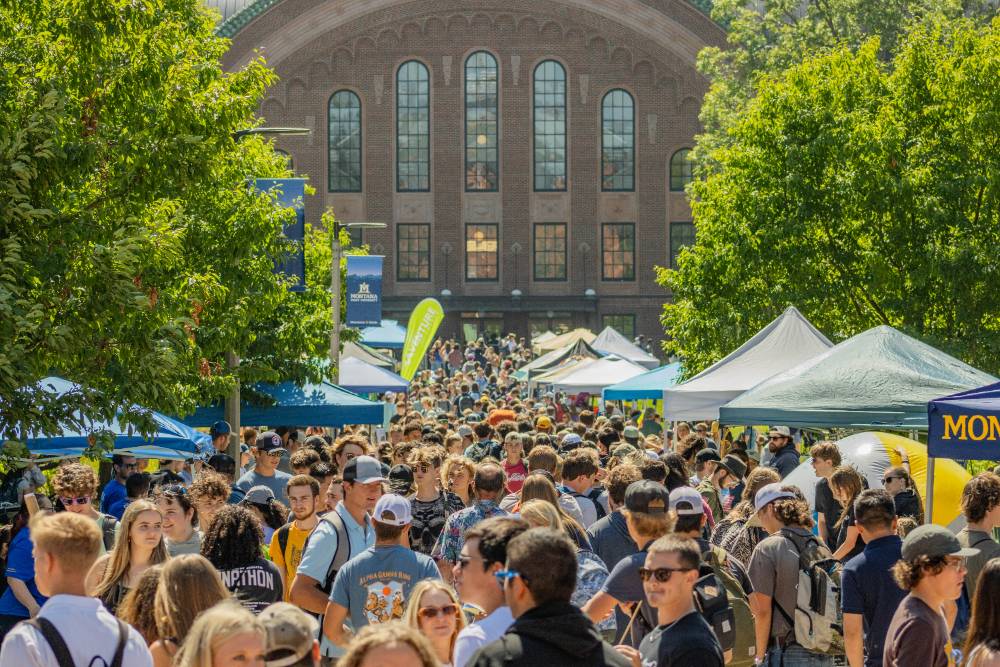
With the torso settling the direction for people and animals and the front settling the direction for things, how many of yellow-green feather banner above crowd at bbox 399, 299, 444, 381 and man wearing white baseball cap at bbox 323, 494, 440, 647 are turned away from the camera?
1

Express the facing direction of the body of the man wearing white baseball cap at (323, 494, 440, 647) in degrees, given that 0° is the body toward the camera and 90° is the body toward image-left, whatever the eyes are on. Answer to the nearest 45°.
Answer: approximately 180°

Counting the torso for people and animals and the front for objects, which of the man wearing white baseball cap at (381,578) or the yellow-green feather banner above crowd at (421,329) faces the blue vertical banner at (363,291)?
the man wearing white baseball cap

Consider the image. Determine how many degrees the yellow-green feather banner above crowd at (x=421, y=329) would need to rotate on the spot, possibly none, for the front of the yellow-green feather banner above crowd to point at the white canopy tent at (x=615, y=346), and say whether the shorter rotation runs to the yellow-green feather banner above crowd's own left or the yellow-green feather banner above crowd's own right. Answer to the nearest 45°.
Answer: approximately 135° to the yellow-green feather banner above crowd's own left

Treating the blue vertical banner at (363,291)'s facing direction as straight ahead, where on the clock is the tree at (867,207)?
The tree is roughly at 10 o'clock from the blue vertical banner.

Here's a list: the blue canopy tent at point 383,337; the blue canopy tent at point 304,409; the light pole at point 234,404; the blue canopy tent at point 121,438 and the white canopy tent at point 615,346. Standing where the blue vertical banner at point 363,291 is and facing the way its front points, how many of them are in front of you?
3

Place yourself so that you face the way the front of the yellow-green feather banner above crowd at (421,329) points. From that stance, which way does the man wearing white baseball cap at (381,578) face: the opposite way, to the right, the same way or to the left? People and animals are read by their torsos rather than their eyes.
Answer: the opposite way

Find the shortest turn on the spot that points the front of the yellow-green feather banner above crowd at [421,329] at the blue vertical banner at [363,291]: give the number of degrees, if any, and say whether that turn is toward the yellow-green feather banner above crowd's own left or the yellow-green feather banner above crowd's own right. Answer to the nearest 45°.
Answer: approximately 135° to the yellow-green feather banner above crowd's own right

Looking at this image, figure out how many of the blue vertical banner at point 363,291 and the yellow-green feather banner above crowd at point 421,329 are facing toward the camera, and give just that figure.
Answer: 2

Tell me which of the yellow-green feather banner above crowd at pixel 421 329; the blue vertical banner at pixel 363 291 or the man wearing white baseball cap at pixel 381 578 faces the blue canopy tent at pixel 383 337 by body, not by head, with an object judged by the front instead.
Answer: the man wearing white baseball cap
